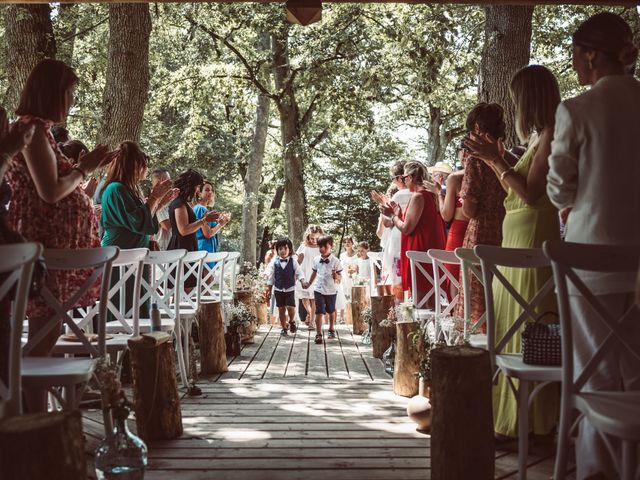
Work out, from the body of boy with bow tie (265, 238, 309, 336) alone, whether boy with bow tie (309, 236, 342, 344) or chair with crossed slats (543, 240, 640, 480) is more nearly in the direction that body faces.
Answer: the chair with crossed slats

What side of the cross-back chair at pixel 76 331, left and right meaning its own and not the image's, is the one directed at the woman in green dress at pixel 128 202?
back

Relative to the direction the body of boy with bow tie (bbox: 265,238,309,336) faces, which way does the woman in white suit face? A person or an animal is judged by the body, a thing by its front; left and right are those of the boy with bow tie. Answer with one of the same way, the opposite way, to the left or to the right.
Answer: the opposite way

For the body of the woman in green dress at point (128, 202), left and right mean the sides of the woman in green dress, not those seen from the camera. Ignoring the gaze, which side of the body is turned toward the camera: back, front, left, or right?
right

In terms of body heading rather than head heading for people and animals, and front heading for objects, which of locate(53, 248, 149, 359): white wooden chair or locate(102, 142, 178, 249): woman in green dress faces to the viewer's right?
the woman in green dress

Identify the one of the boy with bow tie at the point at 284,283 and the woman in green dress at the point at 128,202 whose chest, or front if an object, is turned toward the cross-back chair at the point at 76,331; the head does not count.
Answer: the boy with bow tie

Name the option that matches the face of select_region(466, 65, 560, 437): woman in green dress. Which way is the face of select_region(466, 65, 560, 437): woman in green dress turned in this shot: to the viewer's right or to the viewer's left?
to the viewer's left

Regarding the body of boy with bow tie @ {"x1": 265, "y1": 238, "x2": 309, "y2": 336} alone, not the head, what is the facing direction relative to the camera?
toward the camera

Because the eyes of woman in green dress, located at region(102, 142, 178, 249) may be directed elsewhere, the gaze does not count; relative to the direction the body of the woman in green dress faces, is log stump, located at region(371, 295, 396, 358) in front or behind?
in front

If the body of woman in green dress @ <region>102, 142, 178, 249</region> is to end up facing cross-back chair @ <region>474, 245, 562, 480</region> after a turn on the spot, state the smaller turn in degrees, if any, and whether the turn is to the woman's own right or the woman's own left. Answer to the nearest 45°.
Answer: approximately 45° to the woman's own right

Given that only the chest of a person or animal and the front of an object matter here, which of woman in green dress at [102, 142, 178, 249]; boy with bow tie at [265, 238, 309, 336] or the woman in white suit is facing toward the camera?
the boy with bow tie

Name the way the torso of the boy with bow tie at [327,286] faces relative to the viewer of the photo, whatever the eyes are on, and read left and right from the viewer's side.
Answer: facing the viewer

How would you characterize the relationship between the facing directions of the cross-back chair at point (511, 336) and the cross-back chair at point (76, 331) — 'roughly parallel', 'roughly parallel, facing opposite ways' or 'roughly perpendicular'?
roughly parallel

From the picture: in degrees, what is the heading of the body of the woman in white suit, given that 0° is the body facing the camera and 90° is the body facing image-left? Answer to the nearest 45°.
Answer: approximately 135°

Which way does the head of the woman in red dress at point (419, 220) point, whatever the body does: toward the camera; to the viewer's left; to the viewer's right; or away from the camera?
to the viewer's left

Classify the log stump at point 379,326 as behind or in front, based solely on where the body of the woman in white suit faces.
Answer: in front

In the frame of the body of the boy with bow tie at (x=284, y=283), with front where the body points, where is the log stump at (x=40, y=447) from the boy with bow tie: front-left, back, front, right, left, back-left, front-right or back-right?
front

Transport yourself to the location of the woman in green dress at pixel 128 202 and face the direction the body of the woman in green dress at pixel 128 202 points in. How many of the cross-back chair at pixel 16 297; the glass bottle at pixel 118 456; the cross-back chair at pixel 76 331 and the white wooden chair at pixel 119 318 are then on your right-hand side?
4

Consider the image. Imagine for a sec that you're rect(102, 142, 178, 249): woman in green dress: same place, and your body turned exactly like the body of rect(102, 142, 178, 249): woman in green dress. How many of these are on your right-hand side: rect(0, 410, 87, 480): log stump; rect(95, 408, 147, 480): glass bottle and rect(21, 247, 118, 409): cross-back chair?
3
